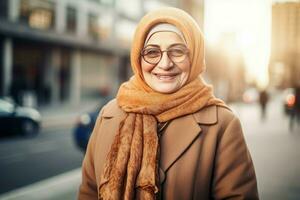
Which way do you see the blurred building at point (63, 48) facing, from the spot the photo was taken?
facing the viewer and to the right of the viewer

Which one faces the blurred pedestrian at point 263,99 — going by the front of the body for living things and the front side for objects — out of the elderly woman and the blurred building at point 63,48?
the blurred building

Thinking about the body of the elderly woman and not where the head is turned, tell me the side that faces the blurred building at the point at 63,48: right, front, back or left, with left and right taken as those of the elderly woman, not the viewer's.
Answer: back

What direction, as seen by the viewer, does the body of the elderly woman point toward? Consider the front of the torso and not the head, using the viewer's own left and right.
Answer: facing the viewer

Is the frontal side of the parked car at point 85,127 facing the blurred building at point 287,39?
no

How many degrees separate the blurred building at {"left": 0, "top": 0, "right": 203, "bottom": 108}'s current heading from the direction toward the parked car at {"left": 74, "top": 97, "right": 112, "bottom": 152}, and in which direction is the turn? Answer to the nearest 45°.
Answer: approximately 45° to its right

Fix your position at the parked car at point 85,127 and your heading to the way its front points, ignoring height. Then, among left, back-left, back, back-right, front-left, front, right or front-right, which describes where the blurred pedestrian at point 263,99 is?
back

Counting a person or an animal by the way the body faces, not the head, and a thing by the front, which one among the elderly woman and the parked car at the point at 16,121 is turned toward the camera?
the elderly woman

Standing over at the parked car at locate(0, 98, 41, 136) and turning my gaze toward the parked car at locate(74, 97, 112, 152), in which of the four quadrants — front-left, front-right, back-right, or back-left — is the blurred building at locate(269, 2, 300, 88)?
front-left

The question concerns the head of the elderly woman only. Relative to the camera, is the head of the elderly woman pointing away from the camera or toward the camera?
toward the camera

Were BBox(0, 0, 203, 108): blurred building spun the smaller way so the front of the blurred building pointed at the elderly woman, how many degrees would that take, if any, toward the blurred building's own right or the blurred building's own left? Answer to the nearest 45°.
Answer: approximately 45° to the blurred building's own right

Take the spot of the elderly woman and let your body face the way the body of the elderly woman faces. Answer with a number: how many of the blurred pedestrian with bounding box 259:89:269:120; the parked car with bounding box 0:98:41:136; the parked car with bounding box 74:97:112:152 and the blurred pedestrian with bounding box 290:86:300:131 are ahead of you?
0

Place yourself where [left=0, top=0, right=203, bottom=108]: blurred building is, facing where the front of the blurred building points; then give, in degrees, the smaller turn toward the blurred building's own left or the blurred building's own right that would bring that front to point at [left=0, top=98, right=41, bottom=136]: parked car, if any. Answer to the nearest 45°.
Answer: approximately 45° to the blurred building's own right

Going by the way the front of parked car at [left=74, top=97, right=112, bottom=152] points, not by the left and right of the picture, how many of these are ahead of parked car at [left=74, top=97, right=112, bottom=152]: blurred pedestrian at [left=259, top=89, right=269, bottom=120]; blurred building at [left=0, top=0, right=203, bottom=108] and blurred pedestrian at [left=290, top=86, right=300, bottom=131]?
0
